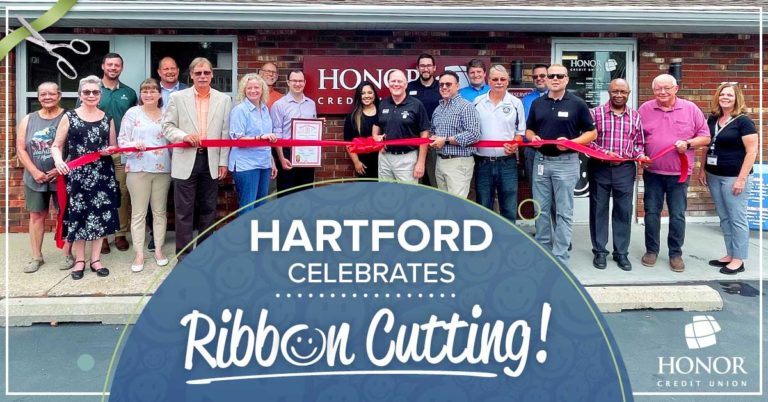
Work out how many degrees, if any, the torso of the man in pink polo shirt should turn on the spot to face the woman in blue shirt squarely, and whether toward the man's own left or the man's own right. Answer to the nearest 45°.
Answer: approximately 45° to the man's own right

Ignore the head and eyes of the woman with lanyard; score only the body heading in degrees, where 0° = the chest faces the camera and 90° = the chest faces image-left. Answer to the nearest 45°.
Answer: approximately 45°

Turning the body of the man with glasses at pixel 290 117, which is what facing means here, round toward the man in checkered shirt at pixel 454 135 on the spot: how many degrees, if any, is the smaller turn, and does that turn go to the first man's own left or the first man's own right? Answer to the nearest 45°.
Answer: approximately 45° to the first man's own left

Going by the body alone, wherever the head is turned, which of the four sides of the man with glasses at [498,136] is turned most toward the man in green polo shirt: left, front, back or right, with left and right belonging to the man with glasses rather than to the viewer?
right

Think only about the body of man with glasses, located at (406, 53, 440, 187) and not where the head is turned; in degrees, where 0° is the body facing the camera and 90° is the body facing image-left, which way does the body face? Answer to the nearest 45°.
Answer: approximately 0°

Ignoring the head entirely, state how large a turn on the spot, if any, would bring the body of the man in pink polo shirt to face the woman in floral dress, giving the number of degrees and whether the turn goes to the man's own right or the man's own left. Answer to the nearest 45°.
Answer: approximately 45° to the man's own right

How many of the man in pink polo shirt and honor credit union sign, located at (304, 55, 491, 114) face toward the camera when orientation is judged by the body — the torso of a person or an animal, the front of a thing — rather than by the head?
2
